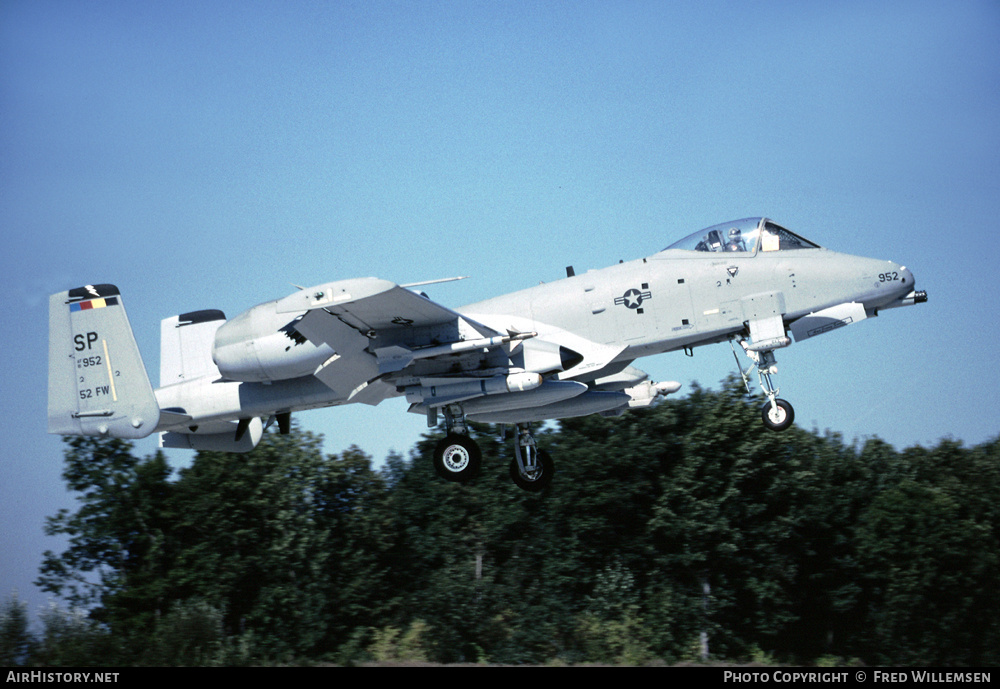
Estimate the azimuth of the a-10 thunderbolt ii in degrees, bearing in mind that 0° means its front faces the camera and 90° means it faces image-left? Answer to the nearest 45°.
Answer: approximately 270°
